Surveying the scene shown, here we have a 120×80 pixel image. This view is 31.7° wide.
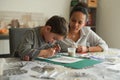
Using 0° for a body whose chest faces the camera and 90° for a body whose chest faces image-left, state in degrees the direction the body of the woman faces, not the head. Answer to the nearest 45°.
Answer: approximately 45°

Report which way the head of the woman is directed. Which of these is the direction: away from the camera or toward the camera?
toward the camera

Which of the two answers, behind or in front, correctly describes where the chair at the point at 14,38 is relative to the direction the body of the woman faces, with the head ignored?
in front

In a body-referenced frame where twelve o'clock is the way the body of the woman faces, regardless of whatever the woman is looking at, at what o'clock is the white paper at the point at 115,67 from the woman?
The white paper is roughly at 10 o'clock from the woman.
